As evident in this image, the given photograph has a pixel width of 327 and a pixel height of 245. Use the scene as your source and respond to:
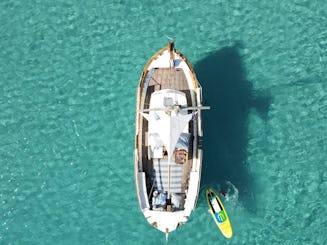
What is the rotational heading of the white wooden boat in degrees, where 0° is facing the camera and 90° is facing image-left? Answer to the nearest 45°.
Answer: approximately 180°
